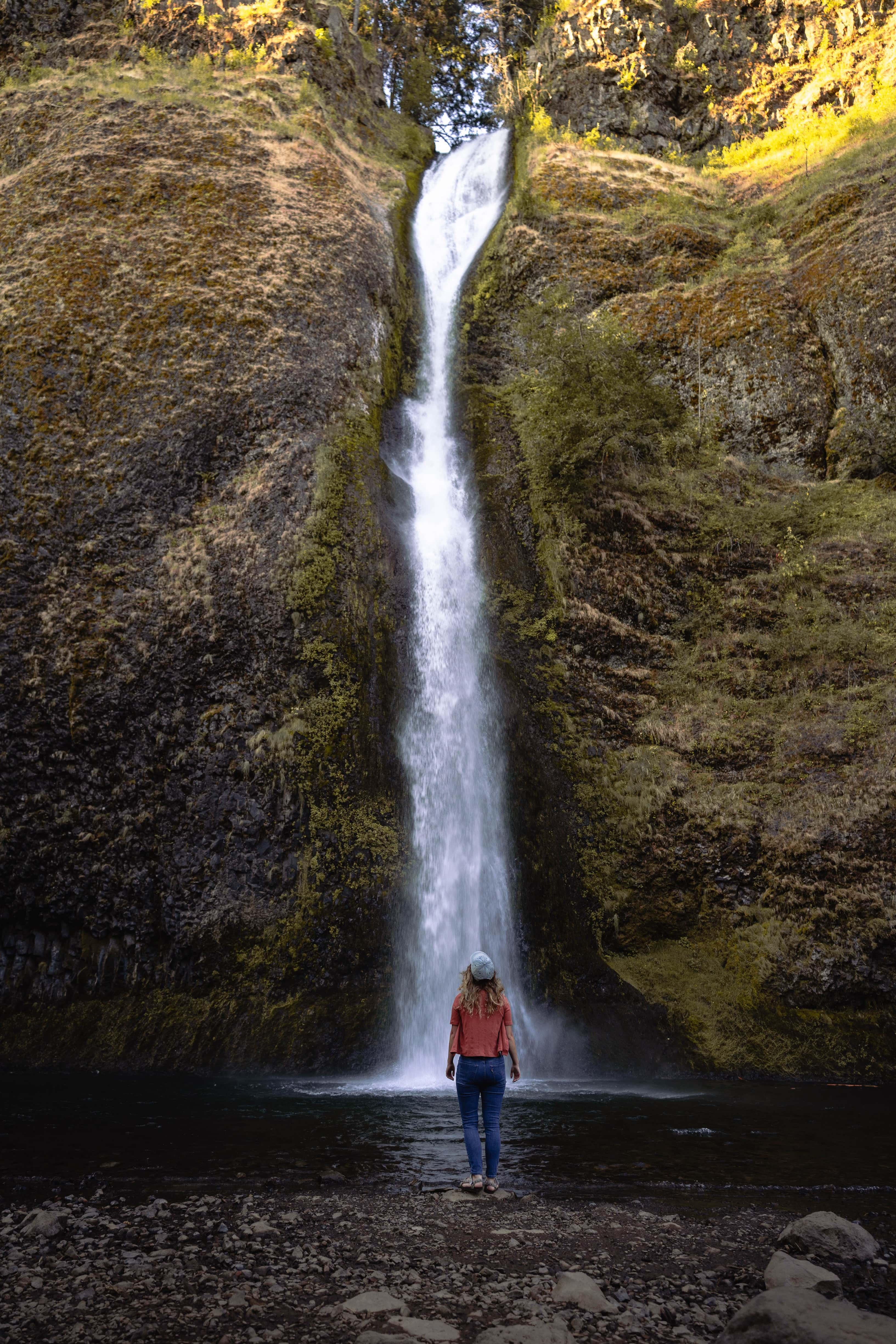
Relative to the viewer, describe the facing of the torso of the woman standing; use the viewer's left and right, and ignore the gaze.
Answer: facing away from the viewer

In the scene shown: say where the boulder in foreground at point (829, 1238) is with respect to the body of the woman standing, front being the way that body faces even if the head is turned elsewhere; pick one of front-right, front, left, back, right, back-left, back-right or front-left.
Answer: back-right

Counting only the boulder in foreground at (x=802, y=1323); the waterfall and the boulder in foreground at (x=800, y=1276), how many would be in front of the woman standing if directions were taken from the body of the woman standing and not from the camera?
1

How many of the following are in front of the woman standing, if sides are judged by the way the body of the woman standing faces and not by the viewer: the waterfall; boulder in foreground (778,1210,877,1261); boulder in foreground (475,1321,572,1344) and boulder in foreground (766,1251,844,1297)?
1

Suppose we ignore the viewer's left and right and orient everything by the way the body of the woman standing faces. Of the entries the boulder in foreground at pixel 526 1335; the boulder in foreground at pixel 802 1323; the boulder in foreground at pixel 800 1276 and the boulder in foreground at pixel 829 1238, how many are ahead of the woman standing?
0

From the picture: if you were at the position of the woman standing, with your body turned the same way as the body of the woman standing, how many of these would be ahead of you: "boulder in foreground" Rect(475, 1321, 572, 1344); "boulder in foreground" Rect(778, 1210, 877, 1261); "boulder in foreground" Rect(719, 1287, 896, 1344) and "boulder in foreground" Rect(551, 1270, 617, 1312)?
0

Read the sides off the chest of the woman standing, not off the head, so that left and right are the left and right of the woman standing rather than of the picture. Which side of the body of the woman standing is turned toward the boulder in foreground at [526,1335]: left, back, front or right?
back

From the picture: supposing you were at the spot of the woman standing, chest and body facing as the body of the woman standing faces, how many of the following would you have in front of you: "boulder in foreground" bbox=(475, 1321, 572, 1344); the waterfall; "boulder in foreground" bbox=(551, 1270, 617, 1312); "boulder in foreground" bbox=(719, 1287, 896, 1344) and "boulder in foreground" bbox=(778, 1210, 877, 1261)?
1

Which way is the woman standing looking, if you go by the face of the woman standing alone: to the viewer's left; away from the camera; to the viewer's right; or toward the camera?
away from the camera

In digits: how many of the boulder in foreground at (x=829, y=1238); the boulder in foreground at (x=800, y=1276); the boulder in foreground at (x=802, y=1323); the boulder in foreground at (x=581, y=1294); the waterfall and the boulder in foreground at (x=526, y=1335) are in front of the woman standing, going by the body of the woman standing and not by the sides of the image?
1

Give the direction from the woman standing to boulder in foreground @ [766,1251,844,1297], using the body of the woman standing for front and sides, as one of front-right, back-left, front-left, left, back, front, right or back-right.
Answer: back-right

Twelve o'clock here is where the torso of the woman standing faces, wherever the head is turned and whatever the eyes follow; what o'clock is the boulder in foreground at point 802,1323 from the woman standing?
The boulder in foreground is roughly at 5 o'clock from the woman standing.

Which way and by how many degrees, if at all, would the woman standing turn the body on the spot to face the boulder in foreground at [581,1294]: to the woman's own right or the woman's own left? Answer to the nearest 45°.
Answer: approximately 180°

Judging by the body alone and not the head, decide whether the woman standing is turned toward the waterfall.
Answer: yes
